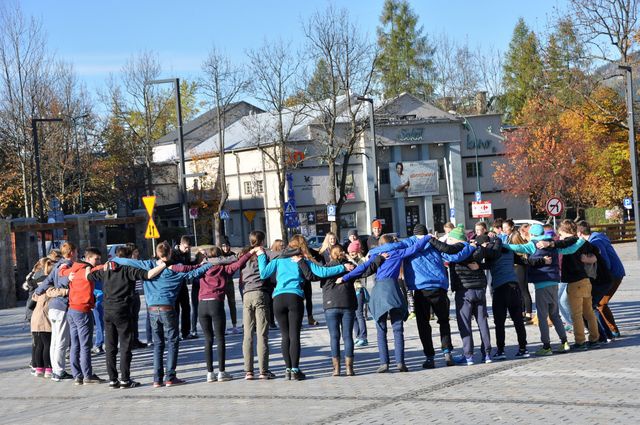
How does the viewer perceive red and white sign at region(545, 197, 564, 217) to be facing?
facing the viewer

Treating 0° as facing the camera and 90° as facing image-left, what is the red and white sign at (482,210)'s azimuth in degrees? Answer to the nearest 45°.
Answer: approximately 0°

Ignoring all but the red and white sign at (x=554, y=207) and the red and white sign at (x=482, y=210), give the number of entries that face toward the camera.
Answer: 2
